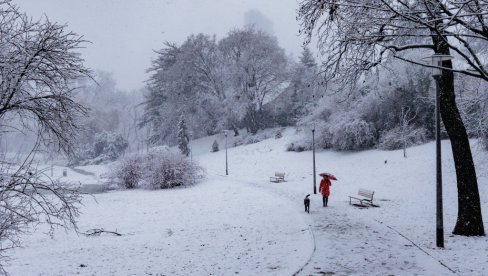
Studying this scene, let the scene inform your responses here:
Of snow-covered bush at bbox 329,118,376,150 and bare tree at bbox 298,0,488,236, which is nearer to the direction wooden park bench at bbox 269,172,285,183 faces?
the bare tree

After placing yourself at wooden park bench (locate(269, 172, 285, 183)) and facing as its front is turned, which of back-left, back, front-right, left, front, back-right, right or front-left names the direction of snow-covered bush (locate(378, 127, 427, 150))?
back-left

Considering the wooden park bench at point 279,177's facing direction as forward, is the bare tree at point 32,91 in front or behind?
in front

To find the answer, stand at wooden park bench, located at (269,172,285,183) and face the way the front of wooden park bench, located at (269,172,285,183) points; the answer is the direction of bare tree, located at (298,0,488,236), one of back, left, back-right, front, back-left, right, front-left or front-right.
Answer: front-left

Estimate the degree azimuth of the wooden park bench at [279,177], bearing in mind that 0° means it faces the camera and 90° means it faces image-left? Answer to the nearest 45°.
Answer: approximately 45°

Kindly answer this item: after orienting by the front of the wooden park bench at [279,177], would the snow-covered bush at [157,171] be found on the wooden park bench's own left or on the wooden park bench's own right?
on the wooden park bench's own right

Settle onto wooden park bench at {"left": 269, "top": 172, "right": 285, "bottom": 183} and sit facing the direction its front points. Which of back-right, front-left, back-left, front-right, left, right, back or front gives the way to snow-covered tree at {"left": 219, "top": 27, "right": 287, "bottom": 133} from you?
back-right

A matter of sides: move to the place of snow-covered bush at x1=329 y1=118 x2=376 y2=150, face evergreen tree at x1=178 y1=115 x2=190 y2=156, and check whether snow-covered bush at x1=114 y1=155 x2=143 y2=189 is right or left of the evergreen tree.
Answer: left

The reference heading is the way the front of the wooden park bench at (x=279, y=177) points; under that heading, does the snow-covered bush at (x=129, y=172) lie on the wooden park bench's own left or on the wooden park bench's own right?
on the wooden park bench's own right

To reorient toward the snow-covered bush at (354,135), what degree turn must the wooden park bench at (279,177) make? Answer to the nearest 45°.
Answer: approximately 180°

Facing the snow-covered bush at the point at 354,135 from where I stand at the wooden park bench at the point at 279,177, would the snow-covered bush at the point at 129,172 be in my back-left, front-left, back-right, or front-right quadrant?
back-left
